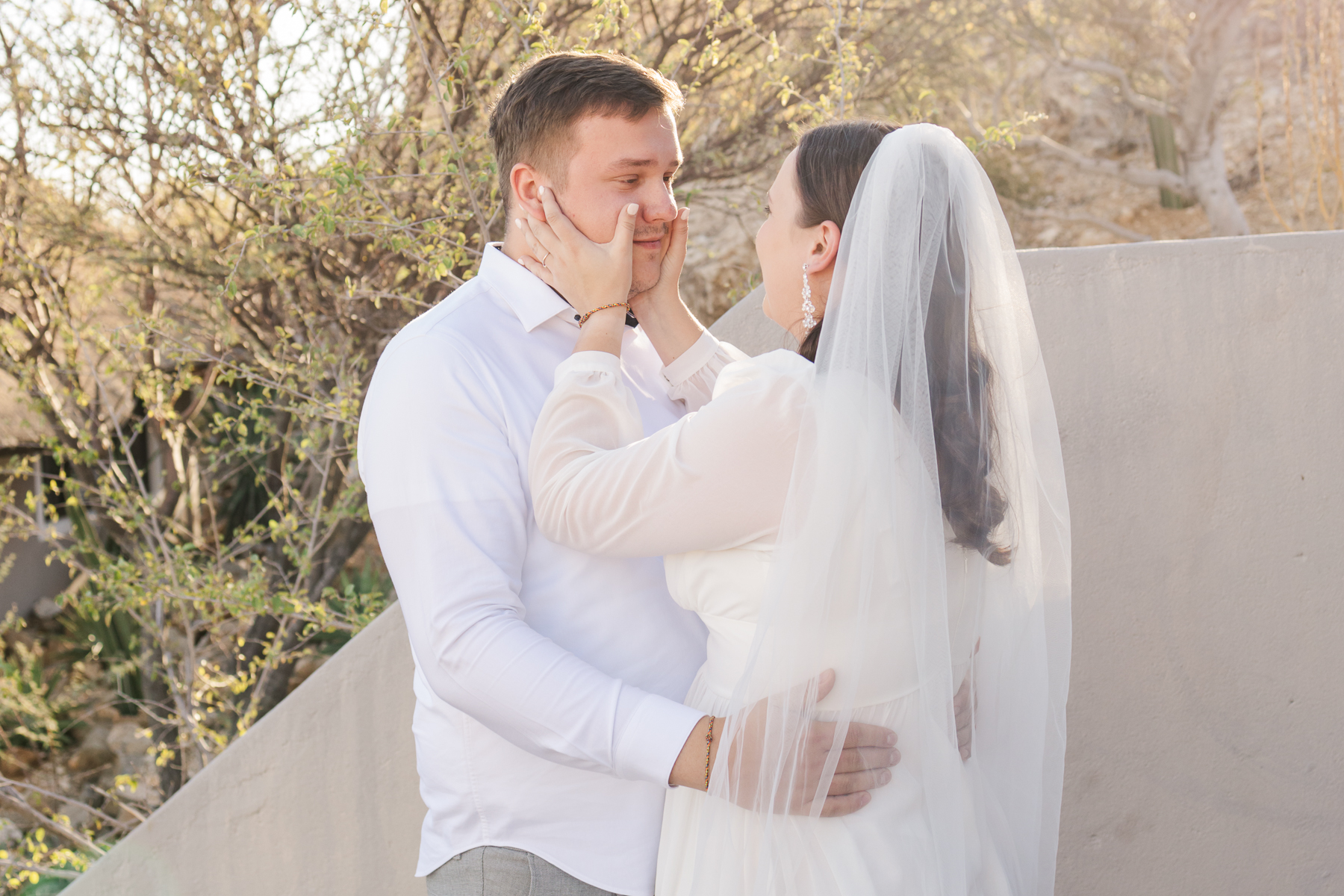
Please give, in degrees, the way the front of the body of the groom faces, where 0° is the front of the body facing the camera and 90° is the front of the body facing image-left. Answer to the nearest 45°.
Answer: approximately 315°

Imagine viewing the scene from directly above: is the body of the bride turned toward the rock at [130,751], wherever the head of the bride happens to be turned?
yes

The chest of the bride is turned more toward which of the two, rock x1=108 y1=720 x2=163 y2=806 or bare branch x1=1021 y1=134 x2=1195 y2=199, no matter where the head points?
the rock

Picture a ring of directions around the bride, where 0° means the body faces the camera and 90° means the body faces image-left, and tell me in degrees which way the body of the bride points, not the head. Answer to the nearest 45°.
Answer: approximately 135°

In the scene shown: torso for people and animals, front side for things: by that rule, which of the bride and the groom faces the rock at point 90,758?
the bride

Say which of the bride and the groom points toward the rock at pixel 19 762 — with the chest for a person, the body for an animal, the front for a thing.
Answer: the bride

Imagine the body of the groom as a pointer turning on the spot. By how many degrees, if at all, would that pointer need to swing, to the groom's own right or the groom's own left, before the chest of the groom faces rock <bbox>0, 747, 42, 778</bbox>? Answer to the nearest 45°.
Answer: approximately 180°

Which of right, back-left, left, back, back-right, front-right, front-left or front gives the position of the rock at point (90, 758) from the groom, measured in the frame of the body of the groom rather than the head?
back

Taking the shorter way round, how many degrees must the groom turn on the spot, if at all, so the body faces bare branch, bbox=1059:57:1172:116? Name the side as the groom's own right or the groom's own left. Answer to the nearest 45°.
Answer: approximately 90° to the groom's own left

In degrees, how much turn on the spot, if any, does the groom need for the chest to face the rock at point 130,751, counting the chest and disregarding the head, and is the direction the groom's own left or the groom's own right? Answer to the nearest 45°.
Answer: approximately 180°

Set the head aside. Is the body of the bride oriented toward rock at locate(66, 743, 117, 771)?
yes

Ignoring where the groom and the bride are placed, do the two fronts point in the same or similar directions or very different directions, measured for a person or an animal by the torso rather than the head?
very different directions

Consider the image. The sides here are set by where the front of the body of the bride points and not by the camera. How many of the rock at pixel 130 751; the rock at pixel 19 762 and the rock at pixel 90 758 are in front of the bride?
3

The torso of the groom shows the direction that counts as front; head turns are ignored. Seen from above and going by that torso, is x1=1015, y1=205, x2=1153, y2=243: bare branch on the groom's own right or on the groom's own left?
on the groom's own left

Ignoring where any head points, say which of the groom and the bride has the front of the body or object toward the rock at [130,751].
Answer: the bride

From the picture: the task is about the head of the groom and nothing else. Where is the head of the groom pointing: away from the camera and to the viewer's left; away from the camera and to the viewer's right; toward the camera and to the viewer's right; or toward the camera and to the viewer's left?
toward the camera and to the viewer's right
